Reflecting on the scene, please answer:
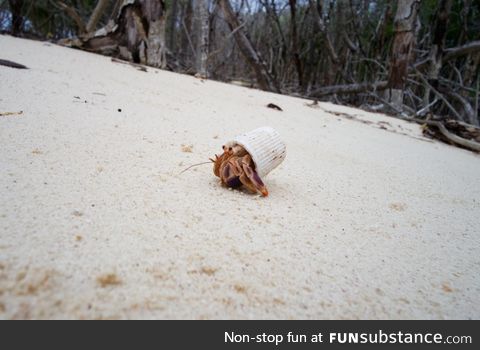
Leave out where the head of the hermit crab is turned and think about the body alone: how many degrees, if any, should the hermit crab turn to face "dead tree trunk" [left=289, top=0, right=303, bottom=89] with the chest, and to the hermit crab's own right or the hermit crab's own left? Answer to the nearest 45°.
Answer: approximately 135° to the hermit crab's own right

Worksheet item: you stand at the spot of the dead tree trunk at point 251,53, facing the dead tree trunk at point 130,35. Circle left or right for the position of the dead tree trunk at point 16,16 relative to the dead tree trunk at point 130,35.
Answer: right

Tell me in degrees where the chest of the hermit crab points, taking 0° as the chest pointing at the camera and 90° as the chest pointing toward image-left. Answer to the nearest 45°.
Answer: approximately 45°

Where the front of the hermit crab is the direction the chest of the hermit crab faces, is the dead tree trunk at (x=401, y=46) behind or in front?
behind

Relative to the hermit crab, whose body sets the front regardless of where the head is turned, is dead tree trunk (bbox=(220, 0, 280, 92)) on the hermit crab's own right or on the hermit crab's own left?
on the hermit crab's own right

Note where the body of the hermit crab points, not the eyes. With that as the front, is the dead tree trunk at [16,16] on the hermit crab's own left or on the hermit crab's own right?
on the hermit crab's own right

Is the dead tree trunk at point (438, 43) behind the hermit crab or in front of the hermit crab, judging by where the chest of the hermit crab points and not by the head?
behind
